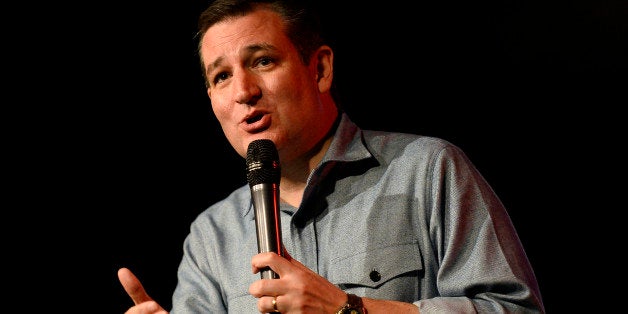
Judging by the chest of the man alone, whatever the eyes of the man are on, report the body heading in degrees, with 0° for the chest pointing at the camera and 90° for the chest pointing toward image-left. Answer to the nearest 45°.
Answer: approximately 45°
